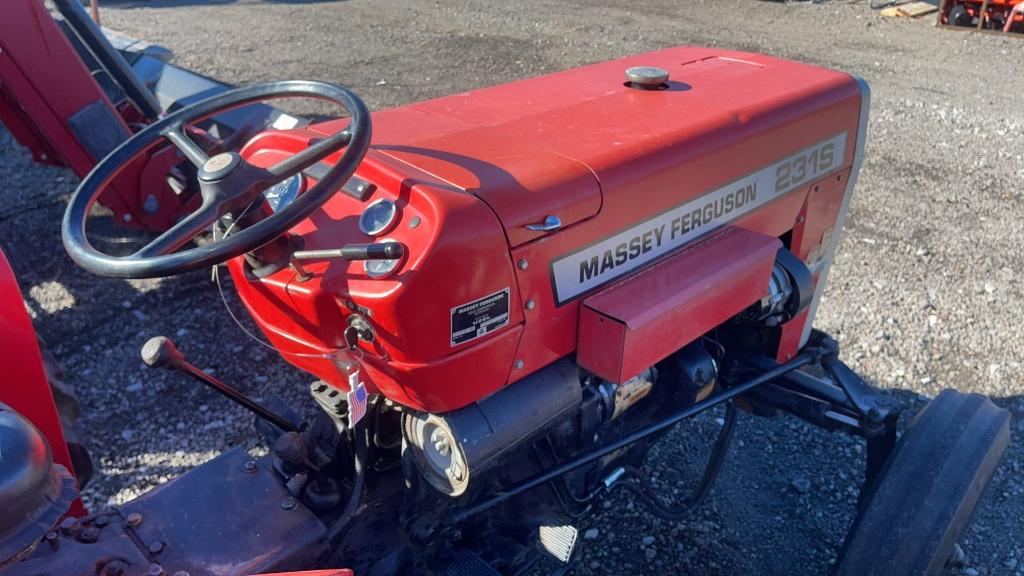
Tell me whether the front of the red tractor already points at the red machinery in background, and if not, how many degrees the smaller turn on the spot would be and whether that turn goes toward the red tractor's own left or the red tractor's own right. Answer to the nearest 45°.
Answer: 0° — it already faces it

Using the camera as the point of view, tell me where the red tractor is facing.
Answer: facing away from the viewer and to the right of the viewer
